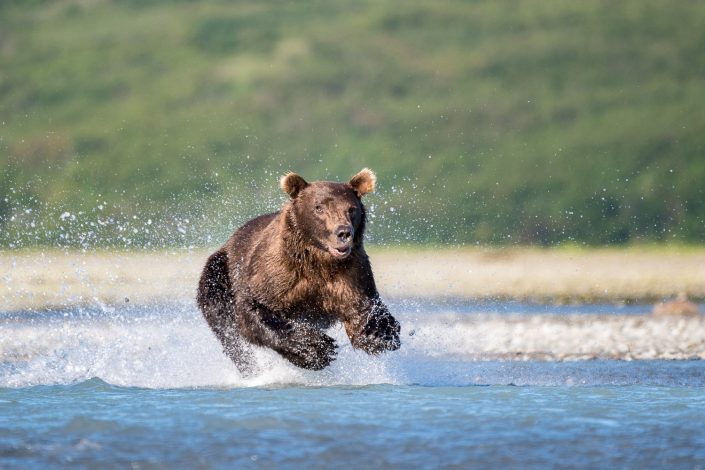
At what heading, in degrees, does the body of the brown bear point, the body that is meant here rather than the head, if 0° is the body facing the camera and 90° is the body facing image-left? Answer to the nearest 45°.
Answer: approximately 315°
